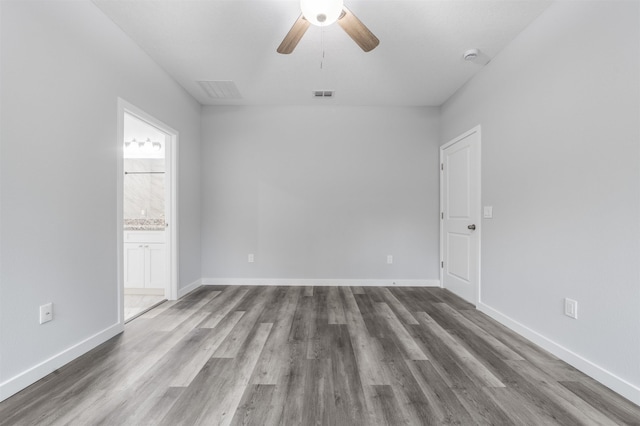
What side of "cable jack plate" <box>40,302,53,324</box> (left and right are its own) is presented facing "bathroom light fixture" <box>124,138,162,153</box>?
left

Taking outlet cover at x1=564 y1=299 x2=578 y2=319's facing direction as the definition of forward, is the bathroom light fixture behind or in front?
in front

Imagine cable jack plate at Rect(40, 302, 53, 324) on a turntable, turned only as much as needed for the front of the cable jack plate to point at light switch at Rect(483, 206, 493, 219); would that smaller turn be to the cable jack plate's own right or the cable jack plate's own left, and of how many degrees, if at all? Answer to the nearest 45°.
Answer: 0° — it already faces it

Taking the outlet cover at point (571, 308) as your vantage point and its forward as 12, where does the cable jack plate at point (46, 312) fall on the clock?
The cable jack plate is roughly at 12 o'clock from the outlet cover.

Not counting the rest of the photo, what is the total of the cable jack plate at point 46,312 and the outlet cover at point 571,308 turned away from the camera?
0

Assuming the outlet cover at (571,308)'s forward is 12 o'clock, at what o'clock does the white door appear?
The white door is roughly at 3 o'clock from the outlet cover.

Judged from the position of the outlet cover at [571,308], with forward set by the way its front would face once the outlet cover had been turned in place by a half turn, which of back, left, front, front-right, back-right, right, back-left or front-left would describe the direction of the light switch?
left

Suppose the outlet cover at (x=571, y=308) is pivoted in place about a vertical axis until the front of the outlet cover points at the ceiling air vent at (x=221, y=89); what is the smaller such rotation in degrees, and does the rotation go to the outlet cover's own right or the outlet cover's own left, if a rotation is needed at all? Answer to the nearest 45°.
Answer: approximately 45° to the outlet cover's own right

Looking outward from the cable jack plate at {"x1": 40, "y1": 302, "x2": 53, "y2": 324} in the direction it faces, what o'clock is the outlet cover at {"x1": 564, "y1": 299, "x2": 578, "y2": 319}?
The outlet cover is roughly at 12 o'clock from the cable jack plate.

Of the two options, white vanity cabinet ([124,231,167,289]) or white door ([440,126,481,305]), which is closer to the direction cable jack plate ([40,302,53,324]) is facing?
the white door

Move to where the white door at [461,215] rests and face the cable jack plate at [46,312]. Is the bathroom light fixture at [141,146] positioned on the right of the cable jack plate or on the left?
right

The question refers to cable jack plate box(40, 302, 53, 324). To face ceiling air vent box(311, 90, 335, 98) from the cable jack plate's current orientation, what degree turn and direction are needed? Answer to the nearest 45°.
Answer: approximately 45° to its left

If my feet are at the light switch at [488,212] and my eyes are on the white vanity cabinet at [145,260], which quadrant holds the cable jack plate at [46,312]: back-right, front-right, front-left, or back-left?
front-left
